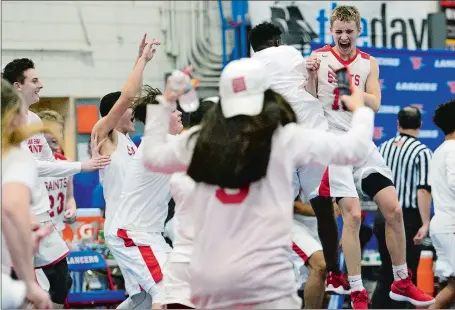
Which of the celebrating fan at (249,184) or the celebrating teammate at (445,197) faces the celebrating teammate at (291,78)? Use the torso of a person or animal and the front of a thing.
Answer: the celebrating fan at (249,184)

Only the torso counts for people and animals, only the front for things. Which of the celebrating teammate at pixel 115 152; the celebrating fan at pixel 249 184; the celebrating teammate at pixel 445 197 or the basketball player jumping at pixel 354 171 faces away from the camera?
the celebrating fan at pixel 249 184

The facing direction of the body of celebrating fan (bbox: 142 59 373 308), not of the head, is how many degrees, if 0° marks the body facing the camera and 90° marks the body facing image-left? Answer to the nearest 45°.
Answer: approximately 180°

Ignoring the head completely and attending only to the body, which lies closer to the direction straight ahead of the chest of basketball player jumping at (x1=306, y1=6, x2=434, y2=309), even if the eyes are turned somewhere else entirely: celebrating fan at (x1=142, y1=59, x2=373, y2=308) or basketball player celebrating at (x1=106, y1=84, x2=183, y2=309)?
the celebrating fan

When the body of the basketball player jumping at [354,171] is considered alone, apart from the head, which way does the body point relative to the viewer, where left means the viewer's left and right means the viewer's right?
facing the viewer

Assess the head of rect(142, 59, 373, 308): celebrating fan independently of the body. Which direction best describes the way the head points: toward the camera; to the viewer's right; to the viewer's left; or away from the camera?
away from the camera

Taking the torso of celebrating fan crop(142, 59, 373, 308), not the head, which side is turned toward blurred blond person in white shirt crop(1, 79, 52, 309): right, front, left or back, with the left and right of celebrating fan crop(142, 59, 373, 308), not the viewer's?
left
